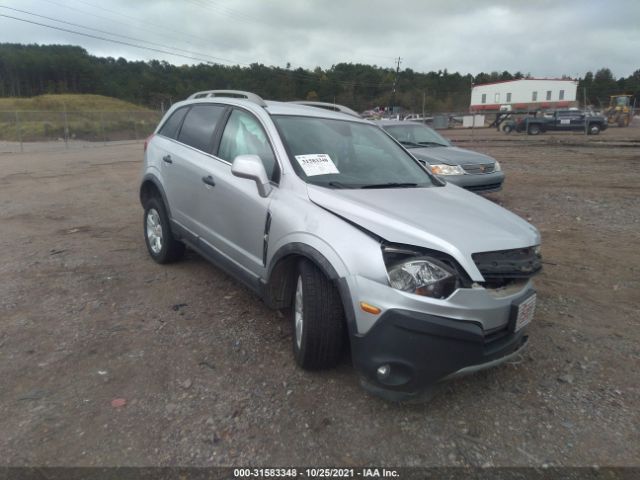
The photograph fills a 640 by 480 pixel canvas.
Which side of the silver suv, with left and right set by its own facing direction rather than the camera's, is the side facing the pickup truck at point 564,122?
left

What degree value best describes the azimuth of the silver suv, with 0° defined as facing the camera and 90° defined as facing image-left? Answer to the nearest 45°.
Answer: approximately 315°

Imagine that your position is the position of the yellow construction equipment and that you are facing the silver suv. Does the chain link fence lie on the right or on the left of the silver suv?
right

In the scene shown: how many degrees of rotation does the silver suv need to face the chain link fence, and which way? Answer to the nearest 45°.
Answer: approximately 180°

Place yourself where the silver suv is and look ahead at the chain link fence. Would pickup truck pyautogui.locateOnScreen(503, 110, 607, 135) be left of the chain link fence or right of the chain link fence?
right

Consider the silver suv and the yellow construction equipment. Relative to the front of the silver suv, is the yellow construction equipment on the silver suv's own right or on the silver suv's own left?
on the silver suv's own left
